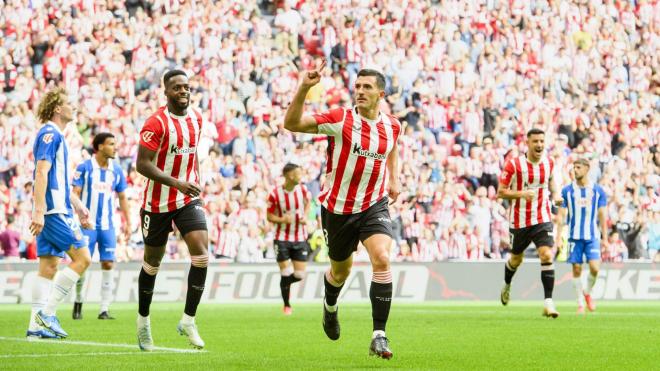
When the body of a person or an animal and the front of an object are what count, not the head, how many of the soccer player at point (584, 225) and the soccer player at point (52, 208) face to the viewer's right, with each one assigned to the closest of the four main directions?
1

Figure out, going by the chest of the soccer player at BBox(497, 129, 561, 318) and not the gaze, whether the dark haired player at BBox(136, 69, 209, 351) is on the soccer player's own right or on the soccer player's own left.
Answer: on the soccer player's own right

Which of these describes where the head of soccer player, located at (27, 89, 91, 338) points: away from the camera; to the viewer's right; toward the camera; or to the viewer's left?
to the viewer's right

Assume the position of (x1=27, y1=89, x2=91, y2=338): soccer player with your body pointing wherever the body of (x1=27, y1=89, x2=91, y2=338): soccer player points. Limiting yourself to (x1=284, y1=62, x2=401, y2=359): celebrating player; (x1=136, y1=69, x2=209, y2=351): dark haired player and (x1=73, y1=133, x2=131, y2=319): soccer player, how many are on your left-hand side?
1

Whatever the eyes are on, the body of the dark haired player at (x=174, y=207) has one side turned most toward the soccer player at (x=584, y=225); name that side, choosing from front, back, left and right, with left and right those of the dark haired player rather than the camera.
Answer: left

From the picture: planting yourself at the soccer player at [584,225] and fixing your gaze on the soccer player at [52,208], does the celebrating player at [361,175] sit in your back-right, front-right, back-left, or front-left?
front-left

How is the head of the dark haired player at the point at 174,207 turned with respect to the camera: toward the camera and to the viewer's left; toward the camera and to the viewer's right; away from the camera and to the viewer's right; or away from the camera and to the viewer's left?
toward the camera and to the viewer's right

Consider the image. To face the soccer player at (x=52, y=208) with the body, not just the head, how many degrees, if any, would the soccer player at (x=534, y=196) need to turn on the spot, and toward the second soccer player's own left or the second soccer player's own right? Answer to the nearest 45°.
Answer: approximately 90° to the second soccer player's own right

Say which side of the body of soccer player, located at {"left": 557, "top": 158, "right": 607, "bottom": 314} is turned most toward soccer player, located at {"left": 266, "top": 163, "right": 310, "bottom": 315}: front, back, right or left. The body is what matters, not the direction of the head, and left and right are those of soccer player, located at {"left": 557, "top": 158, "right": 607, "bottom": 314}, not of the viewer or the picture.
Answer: right

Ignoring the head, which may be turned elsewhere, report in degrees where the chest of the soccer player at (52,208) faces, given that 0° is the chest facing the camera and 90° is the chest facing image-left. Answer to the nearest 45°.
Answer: approximately 270°

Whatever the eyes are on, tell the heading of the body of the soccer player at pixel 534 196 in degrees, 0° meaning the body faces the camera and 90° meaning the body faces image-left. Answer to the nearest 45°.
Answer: approximately 315°

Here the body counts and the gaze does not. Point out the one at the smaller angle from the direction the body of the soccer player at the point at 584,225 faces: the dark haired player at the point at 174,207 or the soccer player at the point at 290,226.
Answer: the dark haired player
